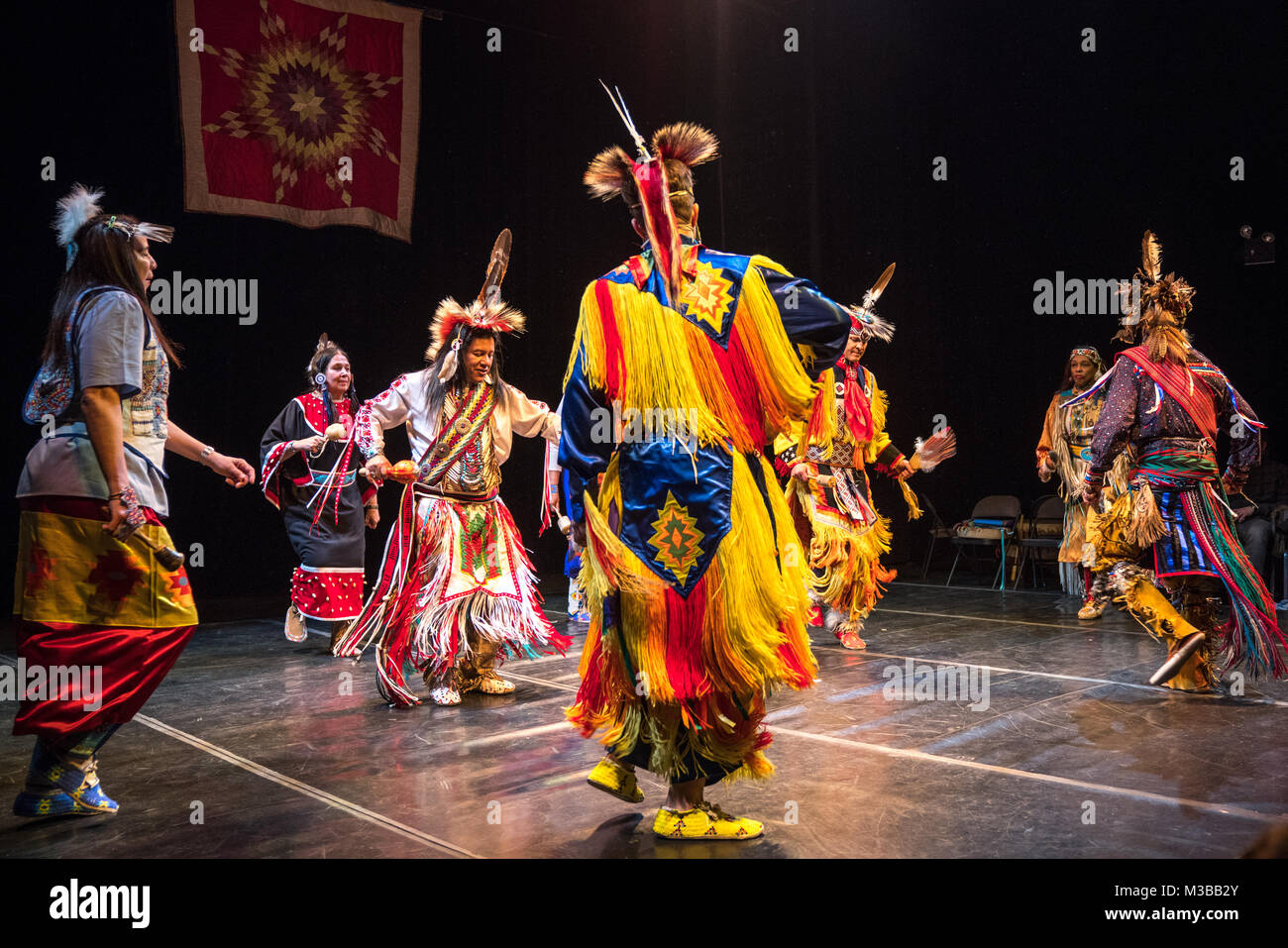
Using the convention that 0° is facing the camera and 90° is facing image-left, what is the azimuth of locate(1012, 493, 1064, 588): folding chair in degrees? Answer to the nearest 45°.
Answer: approximately 45°

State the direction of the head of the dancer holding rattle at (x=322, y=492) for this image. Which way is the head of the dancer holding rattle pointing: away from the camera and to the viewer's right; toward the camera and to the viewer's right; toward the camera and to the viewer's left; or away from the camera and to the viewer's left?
toward the camera and to the viewer's right

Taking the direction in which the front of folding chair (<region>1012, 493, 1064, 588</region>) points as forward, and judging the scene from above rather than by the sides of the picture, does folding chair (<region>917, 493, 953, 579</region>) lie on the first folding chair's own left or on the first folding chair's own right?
on the first folding chair's own right

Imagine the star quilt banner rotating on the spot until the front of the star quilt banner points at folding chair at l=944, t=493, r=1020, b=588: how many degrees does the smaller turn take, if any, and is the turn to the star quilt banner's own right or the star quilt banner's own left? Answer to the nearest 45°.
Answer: approximately 90° to the star quilt banner's own left

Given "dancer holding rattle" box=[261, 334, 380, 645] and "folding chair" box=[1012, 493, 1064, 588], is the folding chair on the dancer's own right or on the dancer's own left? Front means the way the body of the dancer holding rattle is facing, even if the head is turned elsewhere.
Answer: on the dancer's own left

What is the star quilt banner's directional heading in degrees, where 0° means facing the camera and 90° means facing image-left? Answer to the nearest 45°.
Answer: approximately 0°

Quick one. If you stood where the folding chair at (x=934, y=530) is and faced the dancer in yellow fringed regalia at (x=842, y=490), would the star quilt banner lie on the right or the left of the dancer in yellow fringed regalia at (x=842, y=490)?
right

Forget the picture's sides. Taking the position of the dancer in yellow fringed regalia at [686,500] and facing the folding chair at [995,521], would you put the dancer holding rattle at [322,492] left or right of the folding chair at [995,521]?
left
